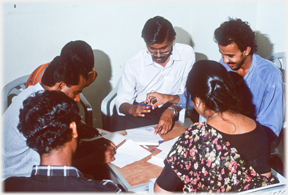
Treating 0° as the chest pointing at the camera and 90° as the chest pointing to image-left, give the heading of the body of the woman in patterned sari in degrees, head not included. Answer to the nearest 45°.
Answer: approximately 135°

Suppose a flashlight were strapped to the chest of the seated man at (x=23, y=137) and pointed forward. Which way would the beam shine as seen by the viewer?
to the viewer's right

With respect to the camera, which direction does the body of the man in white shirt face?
toward the camera

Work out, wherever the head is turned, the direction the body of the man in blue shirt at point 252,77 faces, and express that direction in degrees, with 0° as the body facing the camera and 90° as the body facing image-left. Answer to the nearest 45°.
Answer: approximately 45°

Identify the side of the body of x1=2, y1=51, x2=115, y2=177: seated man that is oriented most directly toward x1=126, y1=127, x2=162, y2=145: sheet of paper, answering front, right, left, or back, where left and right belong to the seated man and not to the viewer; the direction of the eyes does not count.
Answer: front

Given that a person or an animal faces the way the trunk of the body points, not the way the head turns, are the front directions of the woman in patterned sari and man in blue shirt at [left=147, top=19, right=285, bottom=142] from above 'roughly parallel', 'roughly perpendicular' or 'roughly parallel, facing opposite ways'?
roughly perpendicular

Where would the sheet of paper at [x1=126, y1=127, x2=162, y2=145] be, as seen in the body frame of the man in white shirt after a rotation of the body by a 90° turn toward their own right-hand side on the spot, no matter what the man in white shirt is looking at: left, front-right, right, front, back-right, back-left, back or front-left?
left

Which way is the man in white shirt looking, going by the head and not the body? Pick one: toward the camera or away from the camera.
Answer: toward the camera

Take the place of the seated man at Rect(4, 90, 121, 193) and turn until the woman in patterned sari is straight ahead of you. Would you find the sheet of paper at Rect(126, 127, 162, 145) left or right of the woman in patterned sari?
left

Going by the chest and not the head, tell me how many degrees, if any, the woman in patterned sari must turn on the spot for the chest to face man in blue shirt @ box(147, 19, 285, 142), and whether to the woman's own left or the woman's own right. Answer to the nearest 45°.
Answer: approximately 45° to the woman's own right

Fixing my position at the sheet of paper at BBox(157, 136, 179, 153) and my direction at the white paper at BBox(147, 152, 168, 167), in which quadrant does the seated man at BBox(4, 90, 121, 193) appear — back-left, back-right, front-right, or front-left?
front-right

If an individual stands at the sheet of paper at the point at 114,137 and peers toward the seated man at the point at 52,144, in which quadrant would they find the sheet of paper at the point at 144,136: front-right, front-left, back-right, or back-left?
back-left

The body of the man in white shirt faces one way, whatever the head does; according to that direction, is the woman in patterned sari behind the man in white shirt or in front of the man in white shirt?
in front

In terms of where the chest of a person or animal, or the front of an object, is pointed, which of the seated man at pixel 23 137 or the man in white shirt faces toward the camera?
the man in white shirt

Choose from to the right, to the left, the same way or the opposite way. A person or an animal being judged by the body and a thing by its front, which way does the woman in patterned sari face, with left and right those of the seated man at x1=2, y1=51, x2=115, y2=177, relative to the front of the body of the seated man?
to the left

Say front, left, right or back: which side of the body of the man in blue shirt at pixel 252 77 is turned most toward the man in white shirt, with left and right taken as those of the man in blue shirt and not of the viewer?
right

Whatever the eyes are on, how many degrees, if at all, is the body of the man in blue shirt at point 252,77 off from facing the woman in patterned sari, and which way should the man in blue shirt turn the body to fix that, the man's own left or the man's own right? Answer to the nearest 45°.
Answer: approximately 45° to the man's own left
